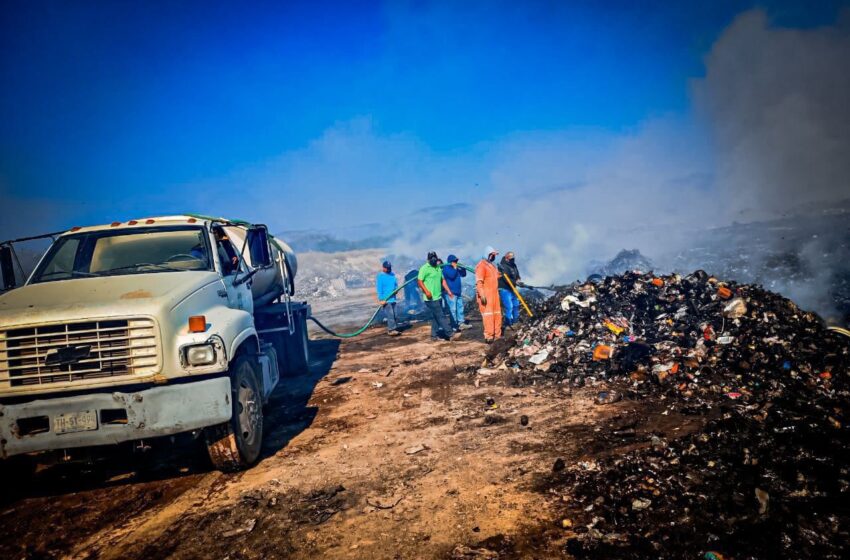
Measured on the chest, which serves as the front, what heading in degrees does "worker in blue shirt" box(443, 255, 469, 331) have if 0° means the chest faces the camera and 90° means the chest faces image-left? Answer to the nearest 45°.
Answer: approximately 315°

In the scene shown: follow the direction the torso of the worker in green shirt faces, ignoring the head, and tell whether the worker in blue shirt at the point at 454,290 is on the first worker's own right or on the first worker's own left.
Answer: on the first worker's own left

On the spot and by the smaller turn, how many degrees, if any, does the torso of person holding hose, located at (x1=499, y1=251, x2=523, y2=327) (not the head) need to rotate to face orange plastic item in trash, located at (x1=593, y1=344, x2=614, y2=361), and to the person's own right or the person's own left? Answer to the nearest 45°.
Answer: approximately 45° to the person's own right

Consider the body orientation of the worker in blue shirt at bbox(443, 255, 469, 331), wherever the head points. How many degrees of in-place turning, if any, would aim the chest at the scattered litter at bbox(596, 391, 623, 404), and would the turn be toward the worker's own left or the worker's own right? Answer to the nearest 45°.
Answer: approximately 45° to the worker's own right

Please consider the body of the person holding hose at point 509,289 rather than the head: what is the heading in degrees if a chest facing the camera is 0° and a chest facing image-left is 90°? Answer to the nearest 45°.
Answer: approximately 315°

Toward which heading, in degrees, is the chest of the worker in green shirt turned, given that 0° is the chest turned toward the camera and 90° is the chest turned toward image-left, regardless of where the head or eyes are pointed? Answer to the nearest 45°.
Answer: approximately 315°
